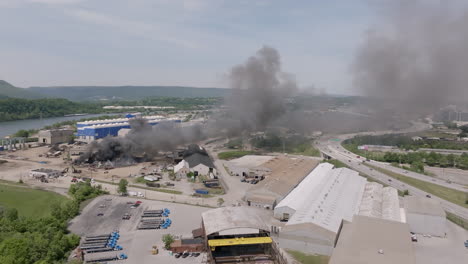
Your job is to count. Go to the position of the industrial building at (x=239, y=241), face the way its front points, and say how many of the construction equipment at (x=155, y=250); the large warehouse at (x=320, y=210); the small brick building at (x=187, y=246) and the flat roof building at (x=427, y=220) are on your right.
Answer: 2

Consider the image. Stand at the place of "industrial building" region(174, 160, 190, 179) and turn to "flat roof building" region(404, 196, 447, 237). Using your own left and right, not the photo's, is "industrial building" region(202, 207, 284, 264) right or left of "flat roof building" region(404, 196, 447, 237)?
right

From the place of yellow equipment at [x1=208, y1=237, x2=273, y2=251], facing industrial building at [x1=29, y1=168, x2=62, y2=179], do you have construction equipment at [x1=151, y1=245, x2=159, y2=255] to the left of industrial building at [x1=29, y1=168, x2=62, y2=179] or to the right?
left

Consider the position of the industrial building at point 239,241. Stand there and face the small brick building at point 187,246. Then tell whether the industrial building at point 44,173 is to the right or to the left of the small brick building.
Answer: right

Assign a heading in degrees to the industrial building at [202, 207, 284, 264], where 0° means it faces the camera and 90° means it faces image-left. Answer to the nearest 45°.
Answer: approximately 0°

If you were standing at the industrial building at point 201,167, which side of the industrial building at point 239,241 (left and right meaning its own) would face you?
back

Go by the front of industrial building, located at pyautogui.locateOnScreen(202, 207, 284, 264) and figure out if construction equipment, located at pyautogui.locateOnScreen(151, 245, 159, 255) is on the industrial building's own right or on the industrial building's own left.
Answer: on the industrial building's own right

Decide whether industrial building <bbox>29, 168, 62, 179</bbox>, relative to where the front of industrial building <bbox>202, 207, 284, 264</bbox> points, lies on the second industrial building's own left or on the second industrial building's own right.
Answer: on the second industrial building's own right

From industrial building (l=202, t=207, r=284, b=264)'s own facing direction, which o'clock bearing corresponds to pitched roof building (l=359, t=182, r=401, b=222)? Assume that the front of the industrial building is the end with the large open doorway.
The pitched roof building is roughly at 8 o'clock from the industrial building.

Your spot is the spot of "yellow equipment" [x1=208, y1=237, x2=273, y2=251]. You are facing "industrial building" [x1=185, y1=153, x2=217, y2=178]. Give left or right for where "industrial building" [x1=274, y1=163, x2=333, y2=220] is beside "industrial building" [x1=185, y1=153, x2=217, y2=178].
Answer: right

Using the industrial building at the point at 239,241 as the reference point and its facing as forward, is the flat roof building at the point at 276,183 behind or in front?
behind
